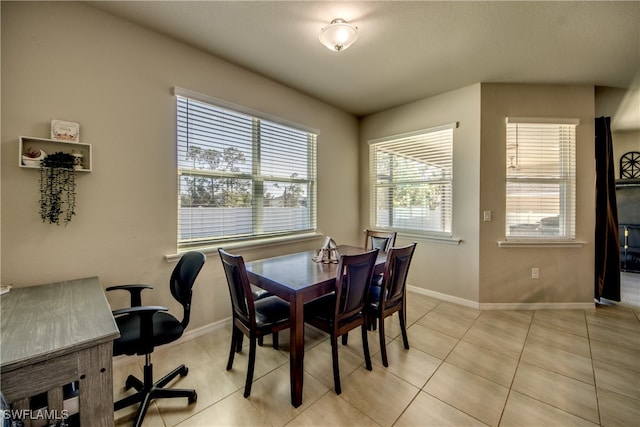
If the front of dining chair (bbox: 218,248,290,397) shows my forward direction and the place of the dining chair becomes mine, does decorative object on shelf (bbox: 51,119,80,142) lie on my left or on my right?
on my left

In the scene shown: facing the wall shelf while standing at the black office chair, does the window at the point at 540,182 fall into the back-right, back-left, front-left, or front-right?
back-right

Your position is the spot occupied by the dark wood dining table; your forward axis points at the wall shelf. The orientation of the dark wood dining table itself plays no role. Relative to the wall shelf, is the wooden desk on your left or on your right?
left

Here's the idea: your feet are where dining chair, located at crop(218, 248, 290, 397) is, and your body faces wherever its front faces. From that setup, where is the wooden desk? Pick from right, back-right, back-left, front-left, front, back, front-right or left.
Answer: back

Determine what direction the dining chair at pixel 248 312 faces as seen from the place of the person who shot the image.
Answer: facing away from the viewer and to the right of the viewer

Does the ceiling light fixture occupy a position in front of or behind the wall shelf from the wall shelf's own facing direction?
in front

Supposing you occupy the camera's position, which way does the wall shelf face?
facing the viewer and to the right of the viewer

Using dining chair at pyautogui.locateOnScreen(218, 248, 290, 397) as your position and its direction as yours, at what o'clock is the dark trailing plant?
The dark trailing plant is roughly at 8 o'clock from the dining chair.

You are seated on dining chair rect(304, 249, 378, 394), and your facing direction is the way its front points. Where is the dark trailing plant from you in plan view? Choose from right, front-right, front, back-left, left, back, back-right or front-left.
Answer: front-left

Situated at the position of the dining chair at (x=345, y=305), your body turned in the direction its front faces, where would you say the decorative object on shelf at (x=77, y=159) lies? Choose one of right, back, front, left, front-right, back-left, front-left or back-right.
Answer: front-left

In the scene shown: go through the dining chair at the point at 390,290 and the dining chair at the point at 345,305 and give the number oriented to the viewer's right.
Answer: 0

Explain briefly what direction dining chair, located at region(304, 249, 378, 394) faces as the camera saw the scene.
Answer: facing away from the viewer and to the left of the viewer

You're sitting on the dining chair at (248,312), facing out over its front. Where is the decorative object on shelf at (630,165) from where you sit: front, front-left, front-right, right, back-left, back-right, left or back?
front-right

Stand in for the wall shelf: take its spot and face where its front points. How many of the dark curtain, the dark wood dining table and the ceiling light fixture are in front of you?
3
